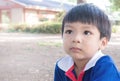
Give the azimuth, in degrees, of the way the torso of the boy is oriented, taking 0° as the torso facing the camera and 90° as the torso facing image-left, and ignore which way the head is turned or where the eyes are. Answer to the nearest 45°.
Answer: approximately 45°

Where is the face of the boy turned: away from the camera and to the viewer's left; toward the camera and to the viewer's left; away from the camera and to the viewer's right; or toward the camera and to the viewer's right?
toward the camera and to the viewer's left
